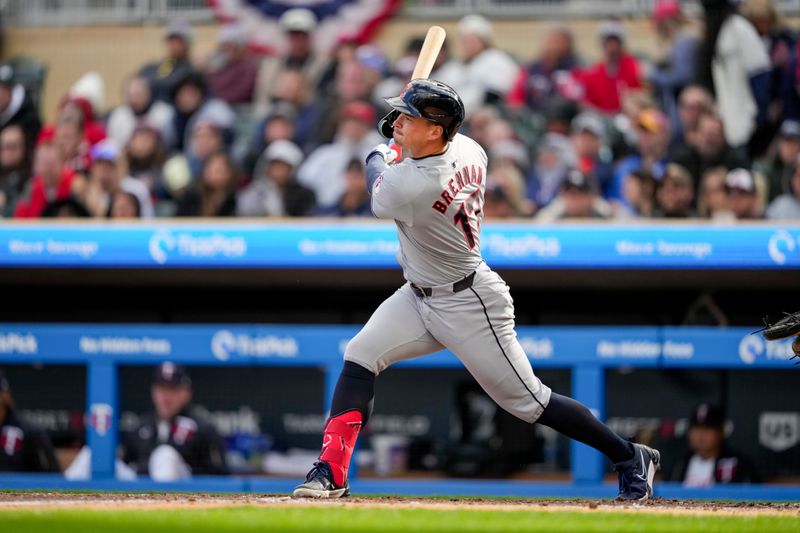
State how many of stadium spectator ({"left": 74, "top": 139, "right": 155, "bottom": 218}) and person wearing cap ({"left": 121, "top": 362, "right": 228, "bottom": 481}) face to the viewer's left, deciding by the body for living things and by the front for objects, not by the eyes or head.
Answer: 0

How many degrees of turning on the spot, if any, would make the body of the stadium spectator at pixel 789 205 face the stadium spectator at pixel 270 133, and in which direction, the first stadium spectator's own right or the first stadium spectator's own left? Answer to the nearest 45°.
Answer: approximately 90° to the first stadium spectator's own right

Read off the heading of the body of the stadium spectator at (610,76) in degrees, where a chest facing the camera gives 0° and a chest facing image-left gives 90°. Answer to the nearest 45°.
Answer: approximately 0°

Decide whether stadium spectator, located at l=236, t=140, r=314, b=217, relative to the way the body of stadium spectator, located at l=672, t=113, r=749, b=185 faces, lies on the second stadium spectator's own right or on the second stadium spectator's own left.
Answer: on the second stadium spectator's own right

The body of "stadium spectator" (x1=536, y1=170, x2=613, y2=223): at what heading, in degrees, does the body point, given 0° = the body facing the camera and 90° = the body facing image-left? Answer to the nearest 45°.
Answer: approximately 0°

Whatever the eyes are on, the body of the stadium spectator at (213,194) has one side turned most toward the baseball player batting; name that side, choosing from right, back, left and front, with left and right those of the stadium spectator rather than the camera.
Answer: front
